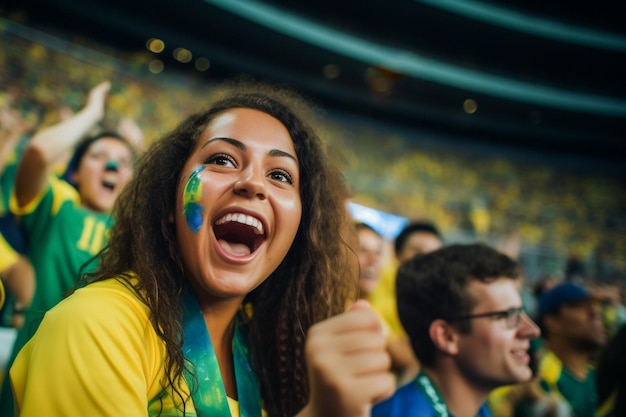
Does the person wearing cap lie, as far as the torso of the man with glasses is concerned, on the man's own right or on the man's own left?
on the man's own left

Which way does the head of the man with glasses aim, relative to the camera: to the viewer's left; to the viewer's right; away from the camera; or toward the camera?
to the viewer's right

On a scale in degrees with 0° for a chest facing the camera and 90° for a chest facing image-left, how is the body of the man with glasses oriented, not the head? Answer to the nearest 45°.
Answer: approximately 270°
